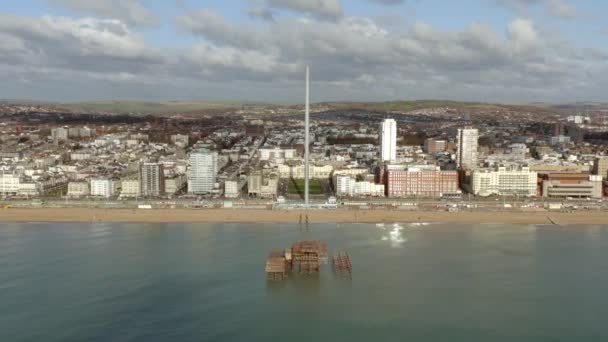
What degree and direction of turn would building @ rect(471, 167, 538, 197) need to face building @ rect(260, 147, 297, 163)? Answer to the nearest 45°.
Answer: approximately 135° to its right

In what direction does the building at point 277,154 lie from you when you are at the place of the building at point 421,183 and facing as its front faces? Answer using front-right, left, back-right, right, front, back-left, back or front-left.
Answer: back-right

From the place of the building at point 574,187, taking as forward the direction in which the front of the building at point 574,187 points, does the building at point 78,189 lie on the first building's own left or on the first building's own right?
on the first building's own right

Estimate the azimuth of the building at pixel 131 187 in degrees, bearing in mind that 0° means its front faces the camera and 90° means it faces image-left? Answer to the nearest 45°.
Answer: approximately 0°

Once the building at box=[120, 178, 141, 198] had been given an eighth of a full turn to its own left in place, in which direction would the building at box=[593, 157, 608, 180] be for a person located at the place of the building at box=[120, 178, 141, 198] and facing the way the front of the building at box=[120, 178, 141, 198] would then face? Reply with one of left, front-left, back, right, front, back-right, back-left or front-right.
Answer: front-left

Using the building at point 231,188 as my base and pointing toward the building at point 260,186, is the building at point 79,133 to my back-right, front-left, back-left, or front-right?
back-left

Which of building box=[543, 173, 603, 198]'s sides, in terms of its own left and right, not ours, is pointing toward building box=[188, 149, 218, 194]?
right

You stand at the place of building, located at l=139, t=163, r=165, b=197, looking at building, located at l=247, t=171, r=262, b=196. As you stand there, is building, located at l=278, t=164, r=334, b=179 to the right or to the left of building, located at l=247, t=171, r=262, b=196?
left

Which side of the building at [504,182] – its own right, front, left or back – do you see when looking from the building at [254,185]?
right

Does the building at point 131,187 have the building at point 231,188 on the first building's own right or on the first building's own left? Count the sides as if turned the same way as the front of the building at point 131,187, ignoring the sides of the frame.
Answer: on the first building's own left
